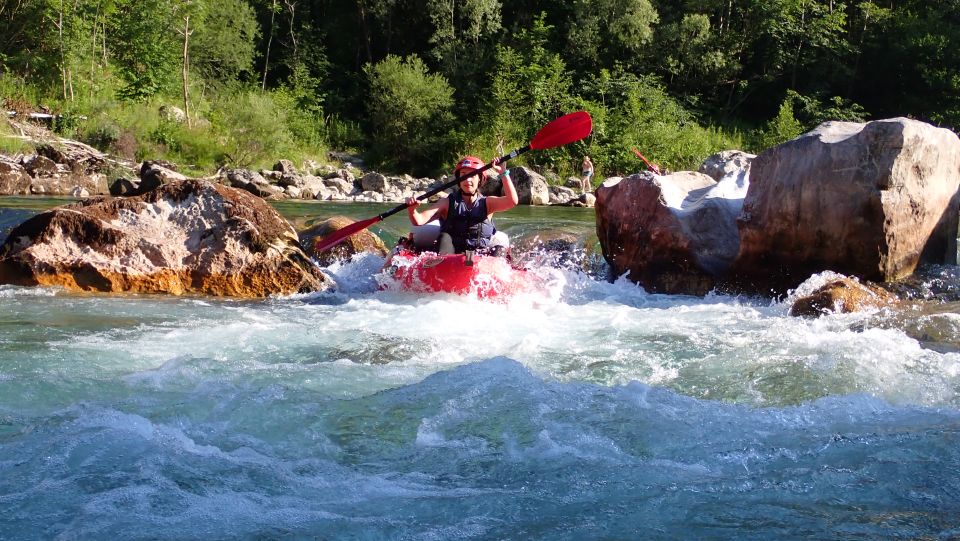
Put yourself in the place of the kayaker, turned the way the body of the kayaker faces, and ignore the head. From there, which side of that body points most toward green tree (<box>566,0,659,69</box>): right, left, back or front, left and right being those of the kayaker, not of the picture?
back

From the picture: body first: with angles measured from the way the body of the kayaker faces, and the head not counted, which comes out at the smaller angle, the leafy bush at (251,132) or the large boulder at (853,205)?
the large boulder

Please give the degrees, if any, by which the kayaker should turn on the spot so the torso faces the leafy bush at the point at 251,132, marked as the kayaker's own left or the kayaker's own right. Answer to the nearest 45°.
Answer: approximately 180°

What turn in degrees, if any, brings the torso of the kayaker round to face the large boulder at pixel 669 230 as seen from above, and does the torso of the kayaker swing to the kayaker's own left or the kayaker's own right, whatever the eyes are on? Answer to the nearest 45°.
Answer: approximately 90° to the kayaker's own left

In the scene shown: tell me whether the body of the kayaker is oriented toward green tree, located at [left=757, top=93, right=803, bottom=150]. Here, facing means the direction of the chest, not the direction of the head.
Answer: no

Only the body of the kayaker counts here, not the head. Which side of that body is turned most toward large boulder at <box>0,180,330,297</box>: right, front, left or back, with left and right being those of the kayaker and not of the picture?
right

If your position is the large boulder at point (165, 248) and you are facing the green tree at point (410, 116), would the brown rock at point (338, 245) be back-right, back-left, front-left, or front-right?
front-right

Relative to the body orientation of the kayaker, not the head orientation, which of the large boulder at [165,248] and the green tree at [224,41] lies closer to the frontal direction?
the large boulder

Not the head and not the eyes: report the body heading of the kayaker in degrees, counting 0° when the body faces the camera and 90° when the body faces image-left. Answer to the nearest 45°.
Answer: approximately 0°

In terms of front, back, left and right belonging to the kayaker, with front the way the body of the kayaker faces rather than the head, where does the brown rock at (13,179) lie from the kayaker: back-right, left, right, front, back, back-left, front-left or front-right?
back-right

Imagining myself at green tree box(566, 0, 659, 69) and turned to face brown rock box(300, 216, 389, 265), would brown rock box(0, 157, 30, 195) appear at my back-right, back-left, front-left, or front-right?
front-right

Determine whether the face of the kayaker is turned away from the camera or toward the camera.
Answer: toward the camera

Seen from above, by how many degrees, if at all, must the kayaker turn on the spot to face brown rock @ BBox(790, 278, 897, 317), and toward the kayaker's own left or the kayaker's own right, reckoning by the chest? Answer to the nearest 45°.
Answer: approximately 45° to the kayaker's own left

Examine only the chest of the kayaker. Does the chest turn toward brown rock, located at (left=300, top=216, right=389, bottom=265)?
no

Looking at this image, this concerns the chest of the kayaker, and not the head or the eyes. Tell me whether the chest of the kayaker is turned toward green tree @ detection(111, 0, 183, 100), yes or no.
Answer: no

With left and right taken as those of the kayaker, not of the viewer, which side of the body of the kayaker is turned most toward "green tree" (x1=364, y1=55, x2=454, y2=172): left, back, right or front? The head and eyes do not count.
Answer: back
